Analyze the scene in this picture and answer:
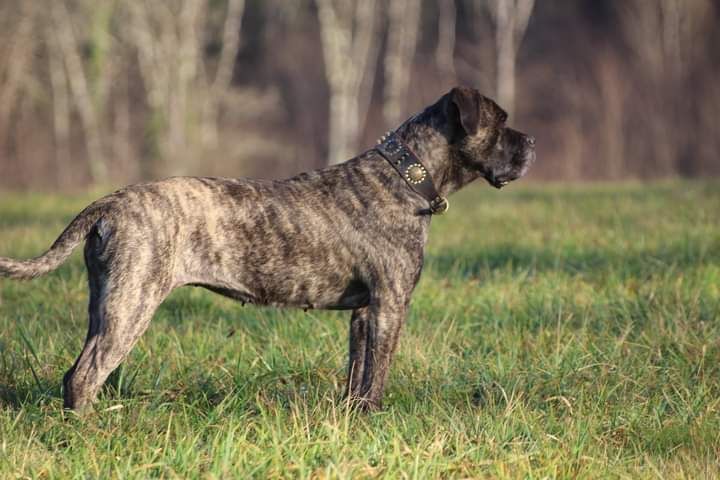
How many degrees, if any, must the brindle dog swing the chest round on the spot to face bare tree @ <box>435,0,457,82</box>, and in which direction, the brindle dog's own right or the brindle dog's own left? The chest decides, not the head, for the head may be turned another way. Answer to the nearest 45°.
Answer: approximately 90° to the brindle dog's own left

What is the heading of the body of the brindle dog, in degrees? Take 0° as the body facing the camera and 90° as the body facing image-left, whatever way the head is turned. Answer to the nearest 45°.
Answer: approximately 270°

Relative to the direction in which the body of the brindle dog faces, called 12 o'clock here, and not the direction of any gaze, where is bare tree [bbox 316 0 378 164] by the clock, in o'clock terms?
The bare tree is roughly at 9 o'clock from the brindle dog.

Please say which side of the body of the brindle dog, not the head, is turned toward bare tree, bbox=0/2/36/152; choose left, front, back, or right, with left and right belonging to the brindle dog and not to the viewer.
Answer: left

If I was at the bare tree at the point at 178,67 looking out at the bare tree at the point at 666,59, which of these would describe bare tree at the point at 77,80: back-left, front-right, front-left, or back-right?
back-right

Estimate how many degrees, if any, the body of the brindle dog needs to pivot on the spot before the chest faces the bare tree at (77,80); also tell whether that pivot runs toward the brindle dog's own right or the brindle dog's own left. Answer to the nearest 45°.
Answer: approximately 90° to the brindle dog's own left

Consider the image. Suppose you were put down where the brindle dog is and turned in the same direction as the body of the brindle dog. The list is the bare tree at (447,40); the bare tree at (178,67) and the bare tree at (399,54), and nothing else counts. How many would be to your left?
3
